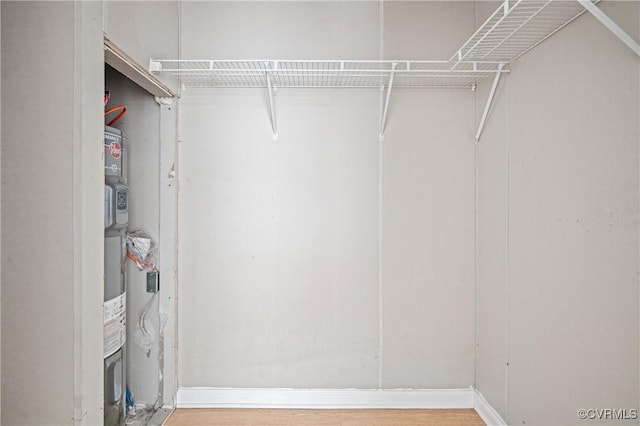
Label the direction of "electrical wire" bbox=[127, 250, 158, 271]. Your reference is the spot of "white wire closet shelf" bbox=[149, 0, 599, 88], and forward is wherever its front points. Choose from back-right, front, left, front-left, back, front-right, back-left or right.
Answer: right

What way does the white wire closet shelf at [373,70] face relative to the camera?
toward the camera
